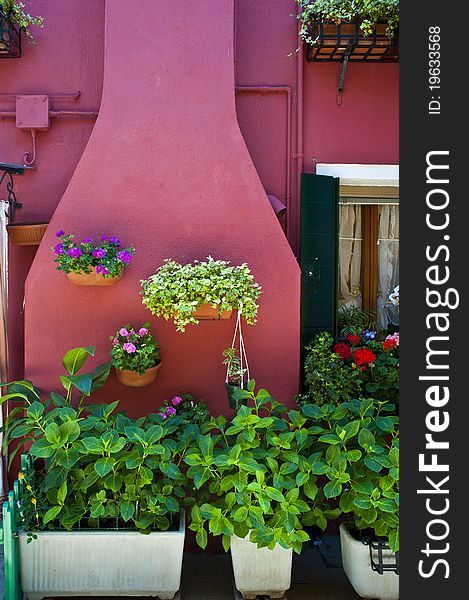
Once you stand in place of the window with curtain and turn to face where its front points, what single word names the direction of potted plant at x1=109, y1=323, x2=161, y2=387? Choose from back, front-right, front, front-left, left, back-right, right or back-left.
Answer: front-right

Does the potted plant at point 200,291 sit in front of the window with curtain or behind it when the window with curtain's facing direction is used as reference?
in front

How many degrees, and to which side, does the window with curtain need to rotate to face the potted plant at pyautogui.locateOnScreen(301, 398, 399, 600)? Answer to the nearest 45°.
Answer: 0° — it already faces it

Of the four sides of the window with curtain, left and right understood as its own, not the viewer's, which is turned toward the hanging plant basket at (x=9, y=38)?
right

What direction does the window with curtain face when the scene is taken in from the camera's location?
facing the viewer

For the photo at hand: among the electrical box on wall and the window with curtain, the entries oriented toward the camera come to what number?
2

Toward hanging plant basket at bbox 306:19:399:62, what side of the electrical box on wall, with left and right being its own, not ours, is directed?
left

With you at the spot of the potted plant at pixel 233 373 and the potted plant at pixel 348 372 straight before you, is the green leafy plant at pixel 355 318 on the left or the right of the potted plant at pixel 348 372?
left

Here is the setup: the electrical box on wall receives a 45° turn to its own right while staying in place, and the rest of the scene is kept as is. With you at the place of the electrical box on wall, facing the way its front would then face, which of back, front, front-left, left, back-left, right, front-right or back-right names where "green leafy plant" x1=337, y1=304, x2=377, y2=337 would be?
back-left

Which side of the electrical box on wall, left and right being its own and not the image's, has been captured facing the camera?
front
